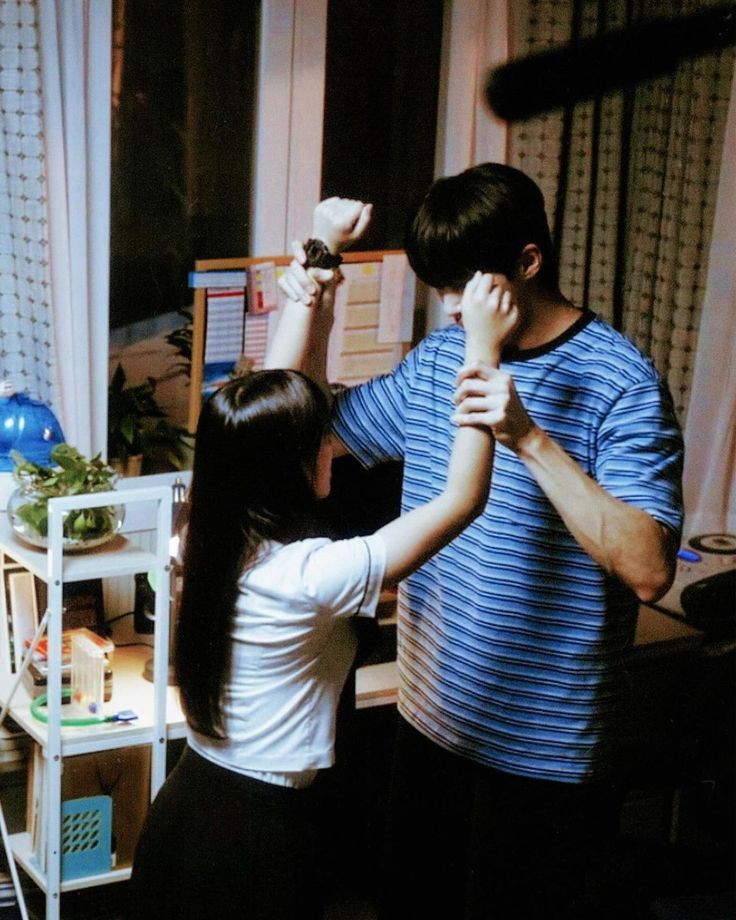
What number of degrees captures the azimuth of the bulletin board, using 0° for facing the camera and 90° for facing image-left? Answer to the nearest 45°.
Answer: approximately 0°

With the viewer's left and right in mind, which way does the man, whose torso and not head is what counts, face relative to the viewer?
facing the viewer and to the left of the viewer

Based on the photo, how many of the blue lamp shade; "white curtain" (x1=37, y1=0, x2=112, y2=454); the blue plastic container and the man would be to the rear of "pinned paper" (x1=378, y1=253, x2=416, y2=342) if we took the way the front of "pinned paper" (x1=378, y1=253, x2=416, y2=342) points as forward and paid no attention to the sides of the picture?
0

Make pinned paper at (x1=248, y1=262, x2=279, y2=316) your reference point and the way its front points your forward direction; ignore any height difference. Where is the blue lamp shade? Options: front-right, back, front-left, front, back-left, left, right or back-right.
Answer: front-right

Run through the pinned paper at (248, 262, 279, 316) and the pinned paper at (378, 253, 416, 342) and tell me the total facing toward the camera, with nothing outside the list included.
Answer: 2

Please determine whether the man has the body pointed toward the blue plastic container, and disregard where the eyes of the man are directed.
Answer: no

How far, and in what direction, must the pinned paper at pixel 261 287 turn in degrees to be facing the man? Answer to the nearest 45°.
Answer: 0° — it already faces them

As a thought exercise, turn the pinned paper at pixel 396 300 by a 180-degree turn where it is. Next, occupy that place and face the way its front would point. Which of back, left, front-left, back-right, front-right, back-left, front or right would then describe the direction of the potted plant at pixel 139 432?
back-left

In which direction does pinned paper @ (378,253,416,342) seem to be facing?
toward the camera

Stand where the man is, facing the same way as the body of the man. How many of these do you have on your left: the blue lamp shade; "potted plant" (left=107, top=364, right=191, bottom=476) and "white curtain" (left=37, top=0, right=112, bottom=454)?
0

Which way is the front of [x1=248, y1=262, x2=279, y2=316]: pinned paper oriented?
toward the camera

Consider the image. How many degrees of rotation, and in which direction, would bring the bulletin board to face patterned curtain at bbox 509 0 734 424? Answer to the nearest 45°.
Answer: approximately 135° to its left

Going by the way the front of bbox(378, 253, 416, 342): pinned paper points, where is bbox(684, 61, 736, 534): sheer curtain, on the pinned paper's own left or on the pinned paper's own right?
on the pinned paper's own left
